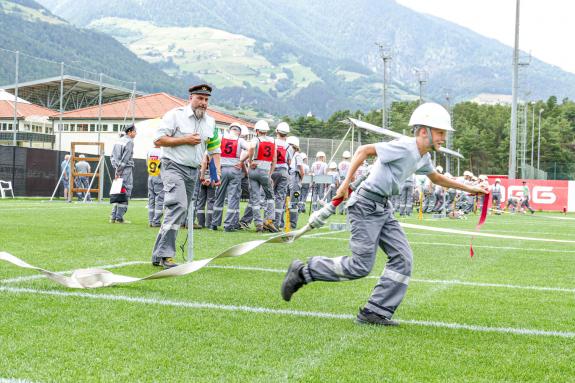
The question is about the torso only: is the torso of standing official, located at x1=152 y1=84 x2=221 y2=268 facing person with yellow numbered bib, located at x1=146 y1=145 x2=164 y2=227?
no

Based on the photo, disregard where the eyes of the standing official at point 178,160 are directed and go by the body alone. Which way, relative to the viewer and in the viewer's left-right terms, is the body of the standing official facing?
facing the viewer and to the right of the viewer

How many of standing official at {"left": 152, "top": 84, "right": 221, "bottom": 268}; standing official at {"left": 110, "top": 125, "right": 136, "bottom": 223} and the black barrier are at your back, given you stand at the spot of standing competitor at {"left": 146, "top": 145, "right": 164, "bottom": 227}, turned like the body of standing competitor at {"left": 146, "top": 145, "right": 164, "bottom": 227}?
1

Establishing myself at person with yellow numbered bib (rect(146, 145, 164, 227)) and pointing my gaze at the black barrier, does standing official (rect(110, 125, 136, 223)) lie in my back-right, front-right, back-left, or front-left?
front-left

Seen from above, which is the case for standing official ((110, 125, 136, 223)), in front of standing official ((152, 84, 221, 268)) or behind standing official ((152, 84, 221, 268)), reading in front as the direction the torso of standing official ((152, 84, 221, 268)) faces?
behind

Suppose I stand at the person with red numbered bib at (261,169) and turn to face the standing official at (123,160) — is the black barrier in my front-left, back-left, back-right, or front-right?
front-right
